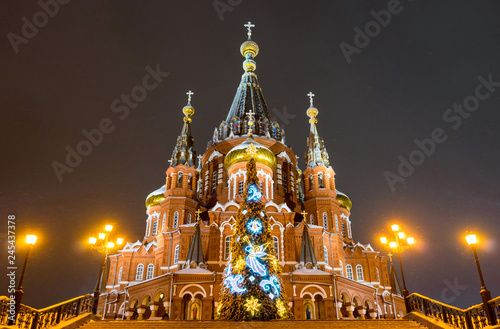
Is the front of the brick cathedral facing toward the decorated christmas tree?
yes

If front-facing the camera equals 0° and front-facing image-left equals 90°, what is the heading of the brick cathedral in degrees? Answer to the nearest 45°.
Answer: approximately 0°
